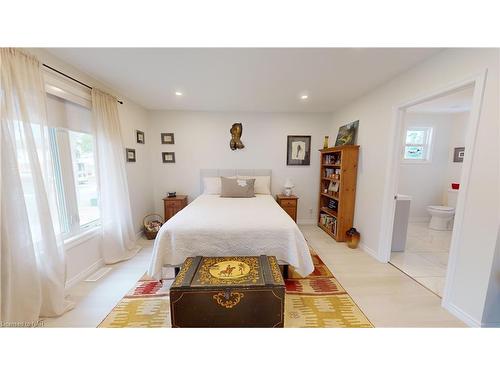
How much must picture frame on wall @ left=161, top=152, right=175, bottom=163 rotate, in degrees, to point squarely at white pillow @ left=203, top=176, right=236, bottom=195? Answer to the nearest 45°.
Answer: approximately 45° to its left

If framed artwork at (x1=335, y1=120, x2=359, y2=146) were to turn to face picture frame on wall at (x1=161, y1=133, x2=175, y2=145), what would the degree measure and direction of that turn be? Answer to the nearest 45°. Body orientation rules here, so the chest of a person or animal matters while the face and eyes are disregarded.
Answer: approximately 45° to its right

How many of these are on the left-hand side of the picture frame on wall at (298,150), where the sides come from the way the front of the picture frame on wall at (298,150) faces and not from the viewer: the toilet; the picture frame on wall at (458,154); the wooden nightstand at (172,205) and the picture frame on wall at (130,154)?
2

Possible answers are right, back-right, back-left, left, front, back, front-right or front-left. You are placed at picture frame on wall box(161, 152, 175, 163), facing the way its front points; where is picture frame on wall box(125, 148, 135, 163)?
front-right

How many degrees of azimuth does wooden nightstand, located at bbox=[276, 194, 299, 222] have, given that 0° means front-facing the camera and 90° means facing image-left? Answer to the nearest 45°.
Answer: approximately 0°

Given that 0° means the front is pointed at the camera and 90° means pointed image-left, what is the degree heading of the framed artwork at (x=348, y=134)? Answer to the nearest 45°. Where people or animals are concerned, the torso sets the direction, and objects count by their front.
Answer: approximately 45°

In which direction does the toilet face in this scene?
to the viewer's left

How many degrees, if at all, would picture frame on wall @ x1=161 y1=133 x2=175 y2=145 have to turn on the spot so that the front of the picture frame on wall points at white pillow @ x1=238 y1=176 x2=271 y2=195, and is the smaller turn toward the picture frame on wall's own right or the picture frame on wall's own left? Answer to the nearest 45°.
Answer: approximately 45° to the picture frame on wall's own left

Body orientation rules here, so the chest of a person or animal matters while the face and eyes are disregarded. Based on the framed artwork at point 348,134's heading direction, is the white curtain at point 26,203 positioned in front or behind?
in front

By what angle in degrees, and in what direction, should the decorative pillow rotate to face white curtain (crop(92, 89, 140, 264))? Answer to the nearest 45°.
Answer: approximately 45° to its right

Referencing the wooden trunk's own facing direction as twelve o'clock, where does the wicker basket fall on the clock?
The wicker basket is roughly at 5 o'clock from the wooden trunk.

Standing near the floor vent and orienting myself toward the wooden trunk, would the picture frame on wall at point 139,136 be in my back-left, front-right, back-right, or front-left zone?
back-left

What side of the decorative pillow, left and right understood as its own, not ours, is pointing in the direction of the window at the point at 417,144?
left
